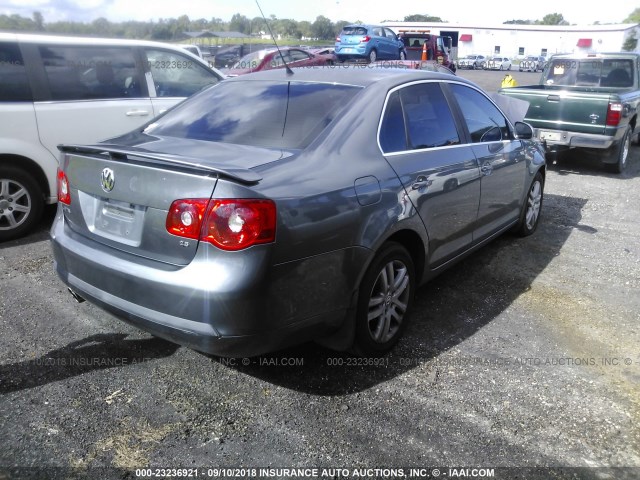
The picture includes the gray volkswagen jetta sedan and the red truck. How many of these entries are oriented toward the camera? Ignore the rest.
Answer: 0

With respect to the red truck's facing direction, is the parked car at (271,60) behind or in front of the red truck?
behind

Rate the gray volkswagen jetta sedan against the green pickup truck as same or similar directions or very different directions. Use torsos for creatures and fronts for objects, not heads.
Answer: same or similar directions

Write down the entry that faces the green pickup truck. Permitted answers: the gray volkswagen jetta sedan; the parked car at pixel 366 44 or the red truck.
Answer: the gray volkswagen jetta sedan

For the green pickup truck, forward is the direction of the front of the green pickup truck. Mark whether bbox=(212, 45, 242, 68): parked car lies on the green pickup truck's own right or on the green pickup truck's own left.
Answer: on the green pickup truck's own left

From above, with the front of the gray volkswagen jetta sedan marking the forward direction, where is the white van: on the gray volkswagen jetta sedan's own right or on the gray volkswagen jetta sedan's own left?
on the gray volkswagen jetta sedan's own left

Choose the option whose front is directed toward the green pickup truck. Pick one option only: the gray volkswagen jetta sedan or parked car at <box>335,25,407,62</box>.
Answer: the gray volkswagen jetta sedan

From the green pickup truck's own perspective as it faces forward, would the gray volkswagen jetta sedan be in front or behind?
behind

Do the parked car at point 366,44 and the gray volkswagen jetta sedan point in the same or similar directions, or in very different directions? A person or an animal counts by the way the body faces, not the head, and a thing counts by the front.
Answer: same or similar directions

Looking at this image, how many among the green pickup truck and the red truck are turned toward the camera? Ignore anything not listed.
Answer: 0

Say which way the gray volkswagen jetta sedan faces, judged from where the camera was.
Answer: facing away from the viewer and to the right of the viewer

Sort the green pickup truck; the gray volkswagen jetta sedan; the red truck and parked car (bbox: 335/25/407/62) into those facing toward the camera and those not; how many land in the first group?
0

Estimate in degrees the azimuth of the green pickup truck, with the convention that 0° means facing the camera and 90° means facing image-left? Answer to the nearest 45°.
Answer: approximately 225°

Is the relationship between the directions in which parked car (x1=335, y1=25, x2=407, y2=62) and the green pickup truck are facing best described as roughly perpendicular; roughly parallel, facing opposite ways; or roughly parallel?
roughly parallel

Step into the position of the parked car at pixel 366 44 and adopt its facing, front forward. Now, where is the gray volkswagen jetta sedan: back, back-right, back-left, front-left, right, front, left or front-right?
back-right

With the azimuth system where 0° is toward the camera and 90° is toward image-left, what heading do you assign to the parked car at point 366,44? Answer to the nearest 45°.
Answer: approximately 225°

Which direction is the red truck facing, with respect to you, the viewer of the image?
facing away from the viewer and to the right of the viewer
